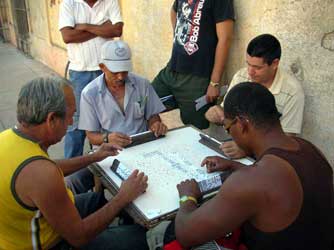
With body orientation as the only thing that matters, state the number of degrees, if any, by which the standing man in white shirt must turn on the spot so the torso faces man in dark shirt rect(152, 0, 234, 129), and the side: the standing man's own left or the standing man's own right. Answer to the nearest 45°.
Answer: approximately 45° to the standing man's own left

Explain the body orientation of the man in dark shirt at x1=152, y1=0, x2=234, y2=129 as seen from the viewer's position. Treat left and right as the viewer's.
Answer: facing the viewer and to the left of the viewer

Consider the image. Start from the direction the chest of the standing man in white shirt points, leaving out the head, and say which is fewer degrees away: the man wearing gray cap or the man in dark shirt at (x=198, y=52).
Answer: the man wearing gray cap

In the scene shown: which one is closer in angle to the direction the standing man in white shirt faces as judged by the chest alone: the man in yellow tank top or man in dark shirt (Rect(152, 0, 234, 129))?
the man in yellow tank top

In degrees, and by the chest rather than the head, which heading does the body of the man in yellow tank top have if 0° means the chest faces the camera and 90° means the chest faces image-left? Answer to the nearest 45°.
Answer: approximately 225°

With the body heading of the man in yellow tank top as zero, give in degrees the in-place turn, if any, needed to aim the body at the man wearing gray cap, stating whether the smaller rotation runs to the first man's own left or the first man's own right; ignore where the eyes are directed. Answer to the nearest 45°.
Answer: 0° — they already face them

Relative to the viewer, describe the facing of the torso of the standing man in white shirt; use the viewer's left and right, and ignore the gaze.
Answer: facing the viewer

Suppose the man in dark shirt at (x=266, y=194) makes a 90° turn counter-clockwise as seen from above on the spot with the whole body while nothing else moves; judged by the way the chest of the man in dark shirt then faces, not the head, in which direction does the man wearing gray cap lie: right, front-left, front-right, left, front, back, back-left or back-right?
right

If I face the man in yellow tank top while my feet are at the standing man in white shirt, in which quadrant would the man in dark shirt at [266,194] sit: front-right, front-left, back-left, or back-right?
front-left

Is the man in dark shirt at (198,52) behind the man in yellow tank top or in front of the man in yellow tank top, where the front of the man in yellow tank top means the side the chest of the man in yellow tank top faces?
in front

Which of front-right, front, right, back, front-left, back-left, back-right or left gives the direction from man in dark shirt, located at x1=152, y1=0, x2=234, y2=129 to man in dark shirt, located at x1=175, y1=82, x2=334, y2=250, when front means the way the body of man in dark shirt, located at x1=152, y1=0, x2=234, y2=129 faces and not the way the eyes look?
front-left

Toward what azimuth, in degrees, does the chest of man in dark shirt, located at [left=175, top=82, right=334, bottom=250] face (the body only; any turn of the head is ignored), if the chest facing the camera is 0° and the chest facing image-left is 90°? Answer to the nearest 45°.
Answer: approximately 135°

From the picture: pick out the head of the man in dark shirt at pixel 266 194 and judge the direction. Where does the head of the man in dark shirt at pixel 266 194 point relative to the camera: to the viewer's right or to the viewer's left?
to the viewer's left

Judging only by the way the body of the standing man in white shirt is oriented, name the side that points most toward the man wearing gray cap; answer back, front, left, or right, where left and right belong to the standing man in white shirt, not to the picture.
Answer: front

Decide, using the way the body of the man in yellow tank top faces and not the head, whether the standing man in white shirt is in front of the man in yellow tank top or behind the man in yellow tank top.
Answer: in front

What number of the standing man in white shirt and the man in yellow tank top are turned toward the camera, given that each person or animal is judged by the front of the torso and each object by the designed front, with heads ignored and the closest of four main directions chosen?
1
